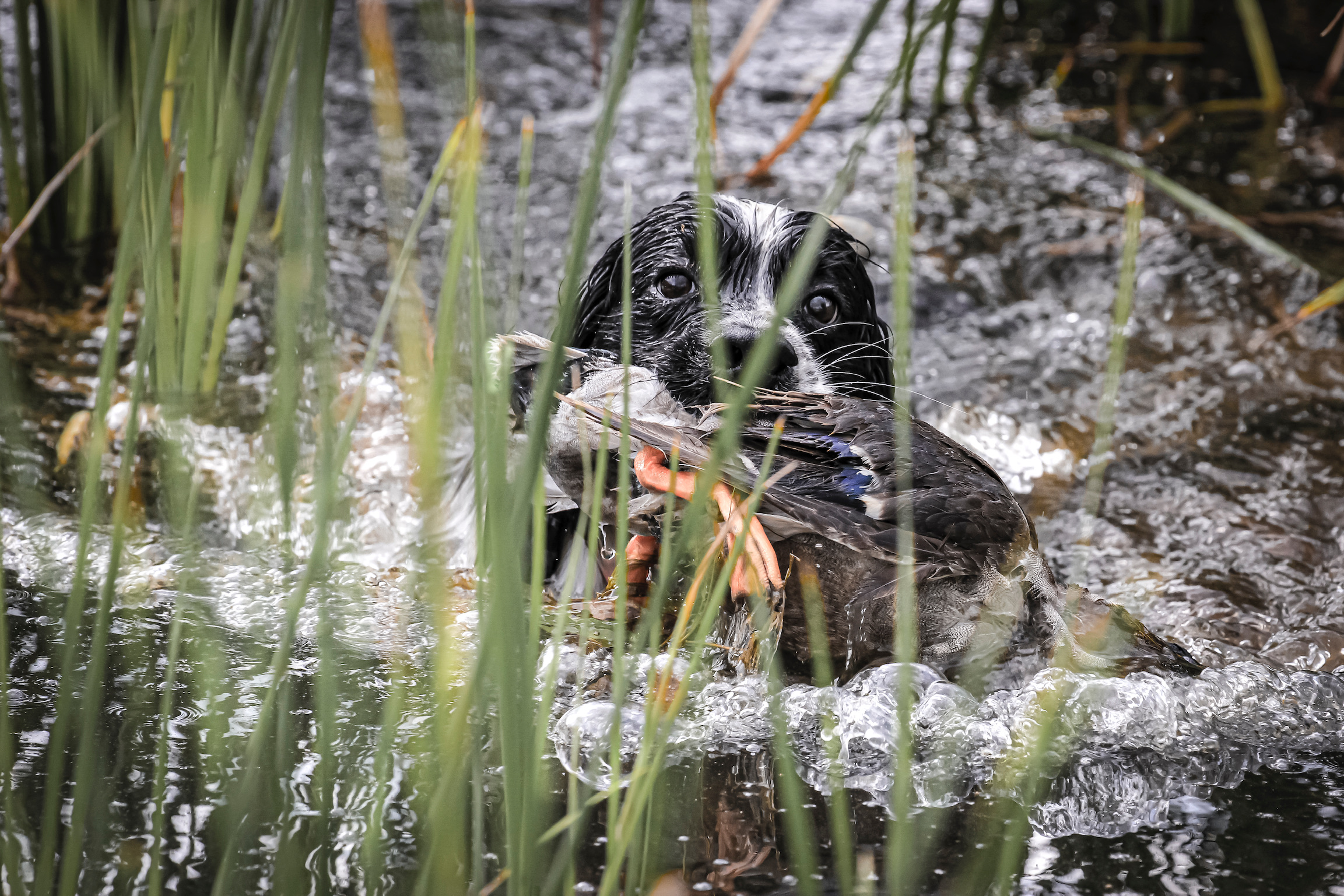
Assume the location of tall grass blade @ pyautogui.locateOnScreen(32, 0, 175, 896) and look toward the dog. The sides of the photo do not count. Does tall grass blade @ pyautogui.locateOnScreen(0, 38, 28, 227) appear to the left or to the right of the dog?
left

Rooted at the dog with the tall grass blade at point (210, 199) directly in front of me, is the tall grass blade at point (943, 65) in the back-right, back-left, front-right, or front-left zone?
back-right

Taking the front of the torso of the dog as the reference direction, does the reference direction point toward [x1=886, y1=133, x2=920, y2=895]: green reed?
yes

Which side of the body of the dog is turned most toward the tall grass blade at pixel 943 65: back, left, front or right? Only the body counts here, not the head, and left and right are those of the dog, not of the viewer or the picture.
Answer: back

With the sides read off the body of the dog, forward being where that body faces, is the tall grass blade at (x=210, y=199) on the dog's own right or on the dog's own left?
on the dog's own right

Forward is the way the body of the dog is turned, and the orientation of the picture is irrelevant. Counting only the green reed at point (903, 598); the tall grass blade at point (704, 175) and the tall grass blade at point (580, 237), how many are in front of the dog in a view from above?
3

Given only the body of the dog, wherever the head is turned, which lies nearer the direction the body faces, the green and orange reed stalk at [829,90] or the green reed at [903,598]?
the green reed

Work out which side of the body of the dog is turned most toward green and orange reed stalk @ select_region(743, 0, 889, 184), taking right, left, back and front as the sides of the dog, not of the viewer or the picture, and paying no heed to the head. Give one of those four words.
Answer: back

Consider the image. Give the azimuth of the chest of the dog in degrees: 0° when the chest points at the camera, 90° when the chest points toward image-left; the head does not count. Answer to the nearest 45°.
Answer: approximately 0°
